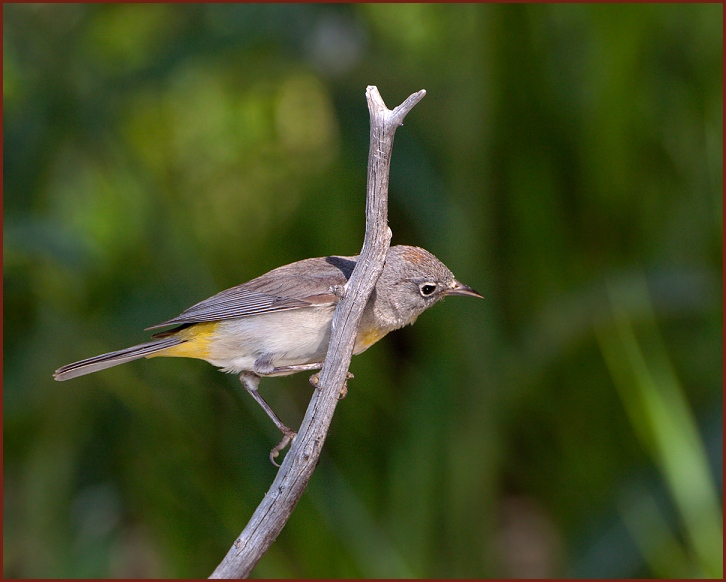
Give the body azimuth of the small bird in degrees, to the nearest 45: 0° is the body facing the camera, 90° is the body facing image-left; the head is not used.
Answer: approximately 270°
